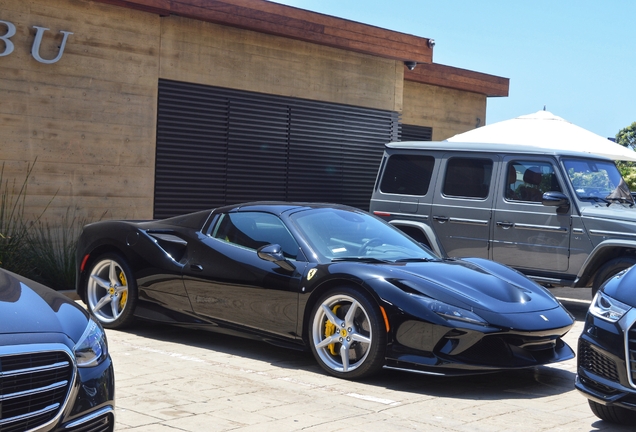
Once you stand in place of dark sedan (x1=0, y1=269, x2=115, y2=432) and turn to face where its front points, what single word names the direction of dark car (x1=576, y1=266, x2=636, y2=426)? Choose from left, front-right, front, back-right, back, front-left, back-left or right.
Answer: front-left

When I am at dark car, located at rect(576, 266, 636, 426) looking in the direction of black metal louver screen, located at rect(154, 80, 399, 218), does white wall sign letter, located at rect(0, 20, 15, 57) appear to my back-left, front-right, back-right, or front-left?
front-left

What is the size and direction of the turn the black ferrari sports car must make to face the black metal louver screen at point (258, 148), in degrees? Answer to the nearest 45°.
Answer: approximately 135° to its left

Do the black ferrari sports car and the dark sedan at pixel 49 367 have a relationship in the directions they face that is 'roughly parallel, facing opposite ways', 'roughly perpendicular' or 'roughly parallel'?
roughly parallel

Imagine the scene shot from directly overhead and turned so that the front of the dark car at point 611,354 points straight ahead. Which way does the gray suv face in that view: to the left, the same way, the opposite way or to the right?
to the left

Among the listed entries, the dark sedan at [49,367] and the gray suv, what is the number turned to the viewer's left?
0

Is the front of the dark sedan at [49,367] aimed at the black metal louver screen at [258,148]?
no

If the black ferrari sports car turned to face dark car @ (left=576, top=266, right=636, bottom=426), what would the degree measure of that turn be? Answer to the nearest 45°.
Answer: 0° — it already faces it

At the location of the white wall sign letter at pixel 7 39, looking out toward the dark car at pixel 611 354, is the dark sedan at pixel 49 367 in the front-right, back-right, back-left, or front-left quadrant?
front-right

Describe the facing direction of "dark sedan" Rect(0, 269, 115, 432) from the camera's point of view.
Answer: facing the viewer and to the right of the viewer

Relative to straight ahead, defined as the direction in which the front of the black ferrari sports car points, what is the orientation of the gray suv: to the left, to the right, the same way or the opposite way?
the same way

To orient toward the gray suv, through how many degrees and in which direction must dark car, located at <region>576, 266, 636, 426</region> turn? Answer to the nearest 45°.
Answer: approximately 135° to its right

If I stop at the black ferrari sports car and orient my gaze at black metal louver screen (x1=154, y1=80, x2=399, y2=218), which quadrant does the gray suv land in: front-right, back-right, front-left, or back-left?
front-right

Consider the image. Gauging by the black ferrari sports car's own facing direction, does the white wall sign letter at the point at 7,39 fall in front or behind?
behind

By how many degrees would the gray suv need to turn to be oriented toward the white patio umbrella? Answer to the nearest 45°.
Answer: approximately 135° to its left

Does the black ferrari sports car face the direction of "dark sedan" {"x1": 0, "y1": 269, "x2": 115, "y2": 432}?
no

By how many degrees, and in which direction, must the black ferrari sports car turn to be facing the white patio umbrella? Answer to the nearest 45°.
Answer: approximately 90° to its left

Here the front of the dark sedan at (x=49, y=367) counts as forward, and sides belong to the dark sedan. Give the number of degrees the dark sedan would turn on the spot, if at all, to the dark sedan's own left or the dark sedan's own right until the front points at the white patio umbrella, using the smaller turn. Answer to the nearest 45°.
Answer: approximately 90° to the dark sedan's own left

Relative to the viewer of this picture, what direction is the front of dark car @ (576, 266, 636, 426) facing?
facing the viewer and to the left of the viewer

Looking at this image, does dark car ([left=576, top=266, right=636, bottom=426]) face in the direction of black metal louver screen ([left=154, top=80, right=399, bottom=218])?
no
